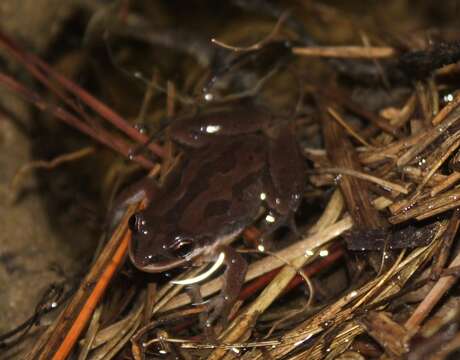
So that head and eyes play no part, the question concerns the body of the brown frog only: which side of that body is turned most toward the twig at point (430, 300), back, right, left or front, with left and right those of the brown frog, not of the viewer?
left

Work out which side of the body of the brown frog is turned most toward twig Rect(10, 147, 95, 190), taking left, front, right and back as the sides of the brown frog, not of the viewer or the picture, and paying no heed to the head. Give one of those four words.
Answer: right

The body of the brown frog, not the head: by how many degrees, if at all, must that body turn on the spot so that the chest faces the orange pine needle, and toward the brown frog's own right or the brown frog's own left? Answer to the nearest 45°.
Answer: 0° — it already faces it

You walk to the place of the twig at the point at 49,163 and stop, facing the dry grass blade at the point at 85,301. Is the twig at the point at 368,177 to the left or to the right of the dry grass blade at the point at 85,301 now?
left

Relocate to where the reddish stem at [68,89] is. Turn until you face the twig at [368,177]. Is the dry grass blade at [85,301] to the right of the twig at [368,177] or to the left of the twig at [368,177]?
right

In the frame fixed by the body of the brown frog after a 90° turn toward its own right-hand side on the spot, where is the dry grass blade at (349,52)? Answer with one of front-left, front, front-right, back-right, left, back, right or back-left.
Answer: right

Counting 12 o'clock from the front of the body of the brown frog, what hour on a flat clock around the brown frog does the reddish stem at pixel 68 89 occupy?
The reddish stem is roughly at 3 o'clock from the brown frog.

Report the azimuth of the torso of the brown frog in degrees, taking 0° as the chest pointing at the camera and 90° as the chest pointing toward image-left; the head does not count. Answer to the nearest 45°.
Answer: approximately 45°
